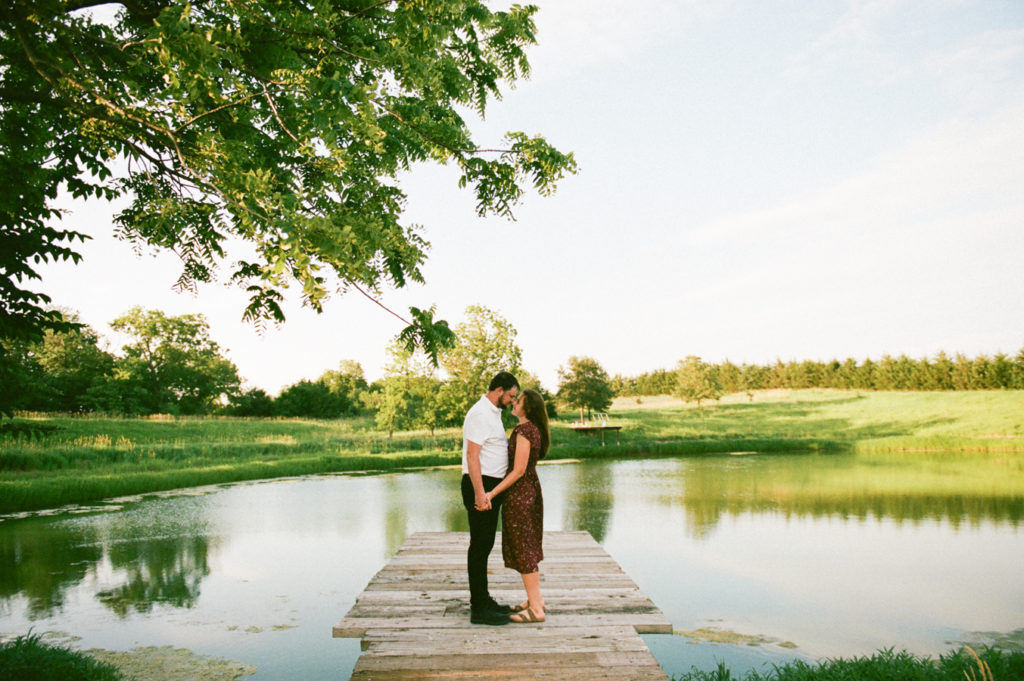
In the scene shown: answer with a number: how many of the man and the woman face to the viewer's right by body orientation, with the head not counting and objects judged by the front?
1

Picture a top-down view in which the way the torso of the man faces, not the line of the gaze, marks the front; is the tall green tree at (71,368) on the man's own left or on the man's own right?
on the man's own left

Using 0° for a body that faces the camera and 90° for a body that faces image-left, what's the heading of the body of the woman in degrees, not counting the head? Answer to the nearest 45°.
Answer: approximately 90°

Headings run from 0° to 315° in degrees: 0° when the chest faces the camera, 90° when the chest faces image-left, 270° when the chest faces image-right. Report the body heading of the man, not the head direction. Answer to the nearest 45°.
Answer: approximately 270°

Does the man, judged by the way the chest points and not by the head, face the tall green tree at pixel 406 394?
no

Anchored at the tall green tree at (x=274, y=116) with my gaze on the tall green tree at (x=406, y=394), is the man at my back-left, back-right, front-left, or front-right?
front-right

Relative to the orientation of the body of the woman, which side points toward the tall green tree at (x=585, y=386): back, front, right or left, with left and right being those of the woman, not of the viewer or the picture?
right

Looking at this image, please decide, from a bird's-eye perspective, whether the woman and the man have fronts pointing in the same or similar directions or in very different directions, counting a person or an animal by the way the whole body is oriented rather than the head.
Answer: very different directions

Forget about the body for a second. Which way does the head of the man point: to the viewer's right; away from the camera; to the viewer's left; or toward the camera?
to the viewer's right

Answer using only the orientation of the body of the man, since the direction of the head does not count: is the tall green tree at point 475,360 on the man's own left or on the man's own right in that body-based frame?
on the man's own left

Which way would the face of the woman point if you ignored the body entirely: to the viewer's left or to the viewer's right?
to the viewer's left

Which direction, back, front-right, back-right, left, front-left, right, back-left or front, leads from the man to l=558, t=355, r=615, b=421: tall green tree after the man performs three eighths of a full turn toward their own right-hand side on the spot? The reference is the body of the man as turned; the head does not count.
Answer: back-right

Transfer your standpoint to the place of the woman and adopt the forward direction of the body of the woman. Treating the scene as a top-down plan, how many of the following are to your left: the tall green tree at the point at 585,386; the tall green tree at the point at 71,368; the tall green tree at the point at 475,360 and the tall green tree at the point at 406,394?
0
